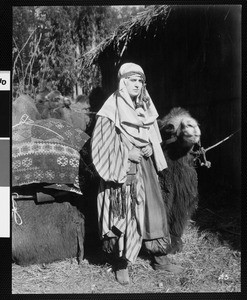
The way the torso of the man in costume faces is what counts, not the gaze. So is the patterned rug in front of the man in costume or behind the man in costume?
behind

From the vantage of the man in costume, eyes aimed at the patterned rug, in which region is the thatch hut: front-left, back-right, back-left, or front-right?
back-right

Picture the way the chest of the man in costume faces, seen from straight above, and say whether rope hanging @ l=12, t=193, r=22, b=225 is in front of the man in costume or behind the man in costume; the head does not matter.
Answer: behind

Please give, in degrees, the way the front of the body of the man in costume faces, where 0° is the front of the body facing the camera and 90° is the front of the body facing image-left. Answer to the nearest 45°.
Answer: approximately 315°
